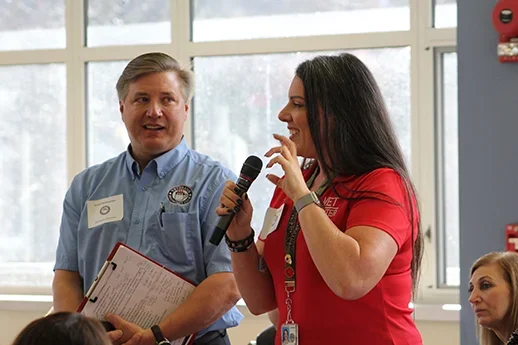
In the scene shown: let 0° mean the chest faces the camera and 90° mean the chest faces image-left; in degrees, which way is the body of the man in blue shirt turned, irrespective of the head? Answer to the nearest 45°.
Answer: approximately 0°

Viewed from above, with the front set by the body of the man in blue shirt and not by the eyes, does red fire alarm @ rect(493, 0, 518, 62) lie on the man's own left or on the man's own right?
on the man's own left

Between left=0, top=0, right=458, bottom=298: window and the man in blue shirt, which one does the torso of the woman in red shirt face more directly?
the man in blue shirt

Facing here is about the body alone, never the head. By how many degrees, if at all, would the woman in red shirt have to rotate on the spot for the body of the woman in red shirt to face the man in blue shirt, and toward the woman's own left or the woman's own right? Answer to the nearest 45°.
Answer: approximately 90° to the woman's own right

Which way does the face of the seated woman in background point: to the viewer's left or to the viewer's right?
to the viewer's left

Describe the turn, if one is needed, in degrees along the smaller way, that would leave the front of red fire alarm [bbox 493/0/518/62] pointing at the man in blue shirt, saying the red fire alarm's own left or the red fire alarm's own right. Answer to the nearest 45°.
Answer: approximately 45° to the red fire alarm's own right

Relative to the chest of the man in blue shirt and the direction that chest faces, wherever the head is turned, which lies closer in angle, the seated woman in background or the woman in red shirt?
the woman in red shirt
